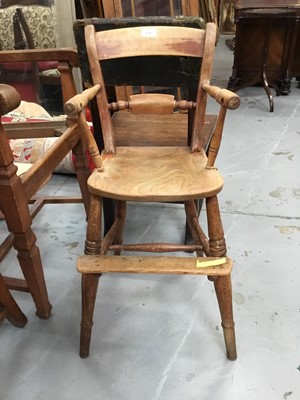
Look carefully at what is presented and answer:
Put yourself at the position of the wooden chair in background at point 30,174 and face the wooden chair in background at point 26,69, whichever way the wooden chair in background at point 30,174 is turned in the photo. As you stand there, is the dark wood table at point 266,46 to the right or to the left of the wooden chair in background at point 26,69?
right

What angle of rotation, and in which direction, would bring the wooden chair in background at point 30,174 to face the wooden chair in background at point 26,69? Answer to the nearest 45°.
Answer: approximately 135° to its left

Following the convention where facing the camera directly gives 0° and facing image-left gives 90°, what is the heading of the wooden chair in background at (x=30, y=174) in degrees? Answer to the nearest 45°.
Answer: approximately 315°

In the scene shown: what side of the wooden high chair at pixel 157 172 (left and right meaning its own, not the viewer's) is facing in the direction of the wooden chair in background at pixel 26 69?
back

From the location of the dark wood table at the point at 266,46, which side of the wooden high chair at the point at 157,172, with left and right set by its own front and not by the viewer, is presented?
back
